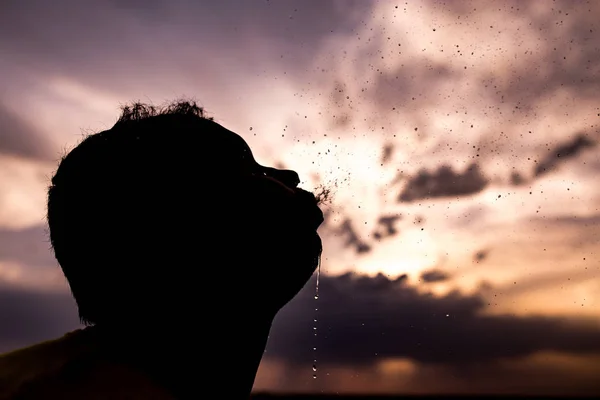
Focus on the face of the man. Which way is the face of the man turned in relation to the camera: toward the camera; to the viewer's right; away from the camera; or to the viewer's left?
to the viewer's right
